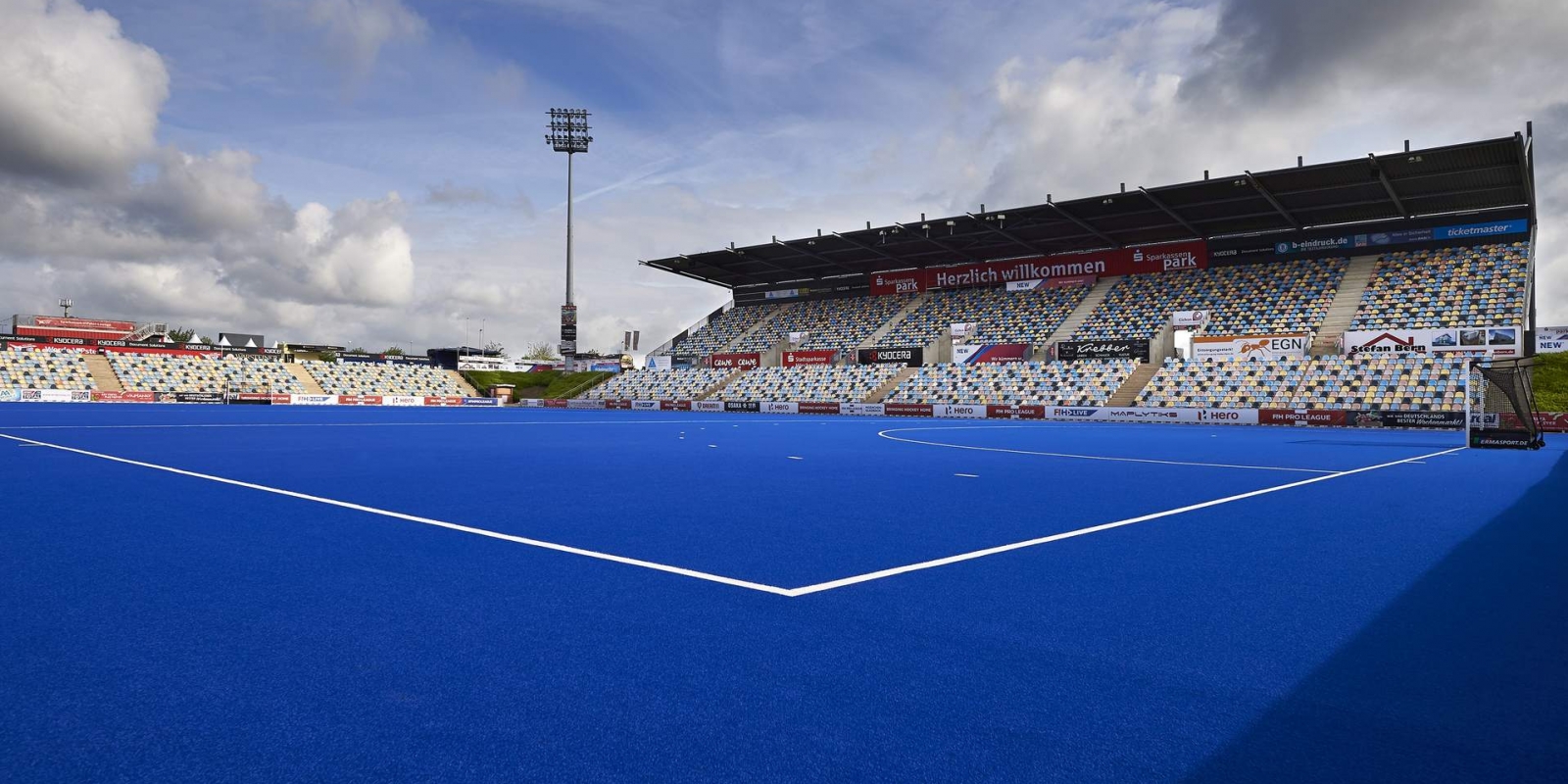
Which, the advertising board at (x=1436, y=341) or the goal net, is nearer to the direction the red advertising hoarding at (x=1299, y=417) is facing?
the goal net

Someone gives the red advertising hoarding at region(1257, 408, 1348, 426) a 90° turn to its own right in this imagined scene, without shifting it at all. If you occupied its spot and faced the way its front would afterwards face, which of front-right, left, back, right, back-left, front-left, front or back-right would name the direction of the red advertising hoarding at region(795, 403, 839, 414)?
front

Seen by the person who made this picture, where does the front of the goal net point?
facing to the left of the viewer

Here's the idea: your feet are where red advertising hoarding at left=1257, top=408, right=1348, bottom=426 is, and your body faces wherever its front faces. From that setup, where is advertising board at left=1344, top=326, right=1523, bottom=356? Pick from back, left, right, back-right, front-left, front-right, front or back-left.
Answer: back-left

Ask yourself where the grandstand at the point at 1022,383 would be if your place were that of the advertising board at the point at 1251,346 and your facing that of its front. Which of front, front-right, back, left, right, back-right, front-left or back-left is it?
right

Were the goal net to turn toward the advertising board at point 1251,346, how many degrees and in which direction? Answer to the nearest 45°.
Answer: approximately 45° to its right

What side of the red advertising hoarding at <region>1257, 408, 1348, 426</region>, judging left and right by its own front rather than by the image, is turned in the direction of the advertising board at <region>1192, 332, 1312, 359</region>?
back
